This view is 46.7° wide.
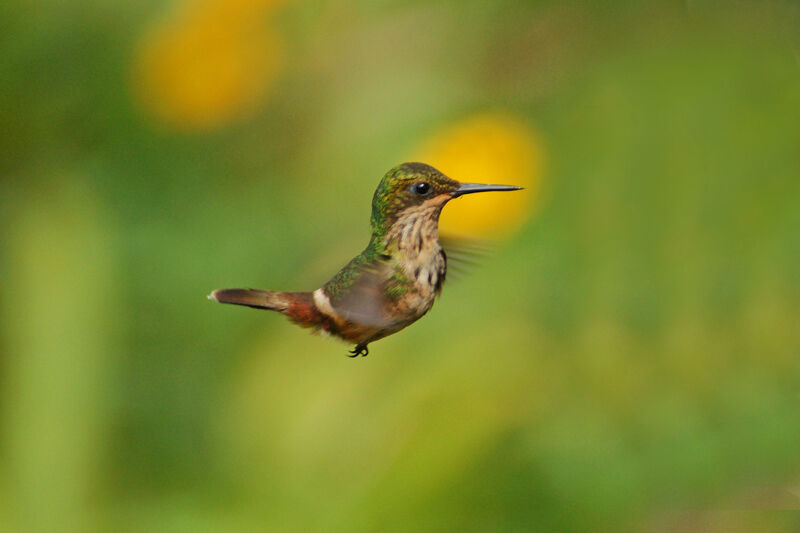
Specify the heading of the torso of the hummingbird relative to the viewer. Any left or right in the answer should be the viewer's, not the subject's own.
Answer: facing to the right of the viewer
